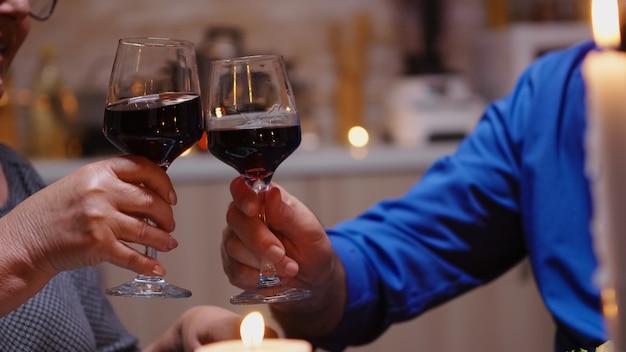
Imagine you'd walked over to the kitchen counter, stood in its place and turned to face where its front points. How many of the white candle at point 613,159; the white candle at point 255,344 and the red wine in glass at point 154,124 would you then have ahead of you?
3

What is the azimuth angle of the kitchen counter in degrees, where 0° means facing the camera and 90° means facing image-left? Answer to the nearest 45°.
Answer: approximately 0°

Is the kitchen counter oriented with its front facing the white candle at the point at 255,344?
yes

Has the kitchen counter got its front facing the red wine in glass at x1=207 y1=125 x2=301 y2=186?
yes

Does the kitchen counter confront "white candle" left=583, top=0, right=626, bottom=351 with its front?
yes
